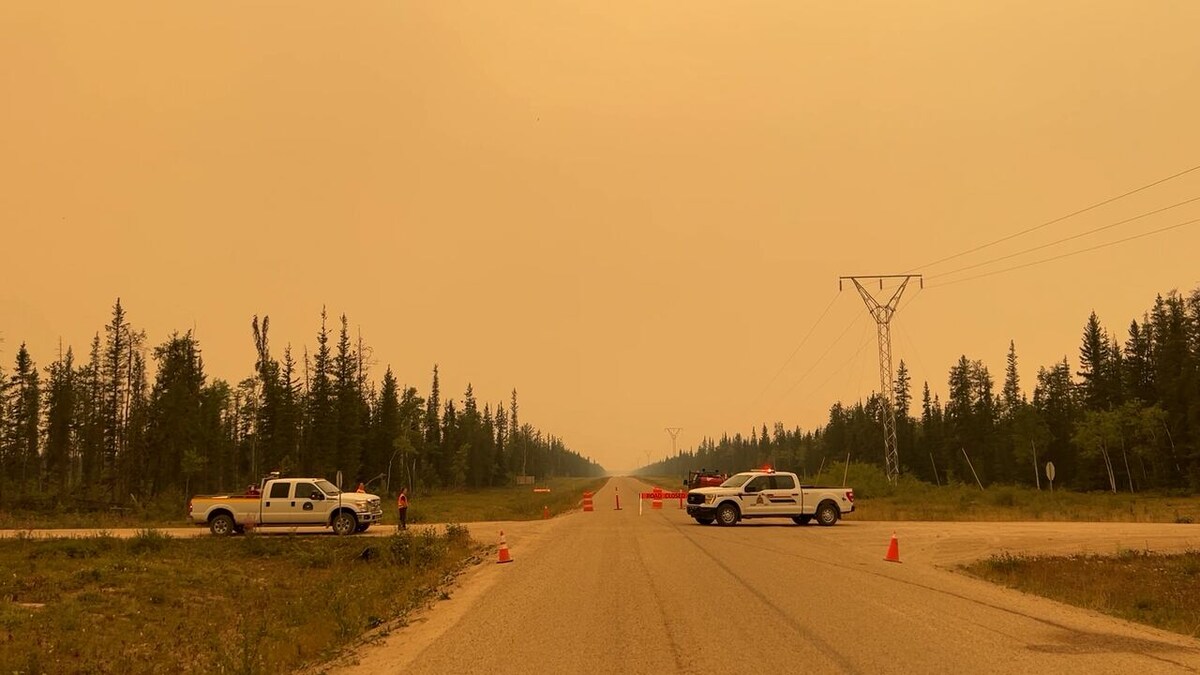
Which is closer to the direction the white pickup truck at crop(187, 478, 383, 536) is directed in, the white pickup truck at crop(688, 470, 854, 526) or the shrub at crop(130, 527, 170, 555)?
the white pickup truck

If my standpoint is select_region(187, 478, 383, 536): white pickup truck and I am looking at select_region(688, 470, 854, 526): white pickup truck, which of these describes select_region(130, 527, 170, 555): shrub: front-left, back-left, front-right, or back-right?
back-right

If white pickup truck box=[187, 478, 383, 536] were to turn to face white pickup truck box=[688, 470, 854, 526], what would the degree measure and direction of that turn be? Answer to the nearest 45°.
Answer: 0° — it already faces it

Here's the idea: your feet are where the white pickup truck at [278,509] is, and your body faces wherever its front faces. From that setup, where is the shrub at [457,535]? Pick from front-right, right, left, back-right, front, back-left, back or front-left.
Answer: front-right

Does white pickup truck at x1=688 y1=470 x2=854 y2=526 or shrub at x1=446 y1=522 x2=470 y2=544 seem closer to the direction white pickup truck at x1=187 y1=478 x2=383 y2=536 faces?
the white pickup truck

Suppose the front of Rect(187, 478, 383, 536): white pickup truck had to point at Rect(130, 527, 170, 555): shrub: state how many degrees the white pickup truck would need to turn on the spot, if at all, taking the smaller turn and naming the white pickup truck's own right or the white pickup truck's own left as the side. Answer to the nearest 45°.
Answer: approximately 135° to the white pickup truck's own right

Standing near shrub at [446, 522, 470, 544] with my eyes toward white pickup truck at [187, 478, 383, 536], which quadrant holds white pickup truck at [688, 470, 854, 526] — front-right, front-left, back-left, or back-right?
back-right

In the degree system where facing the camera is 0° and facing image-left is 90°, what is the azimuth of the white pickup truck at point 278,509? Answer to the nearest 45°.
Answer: approximately 270°
